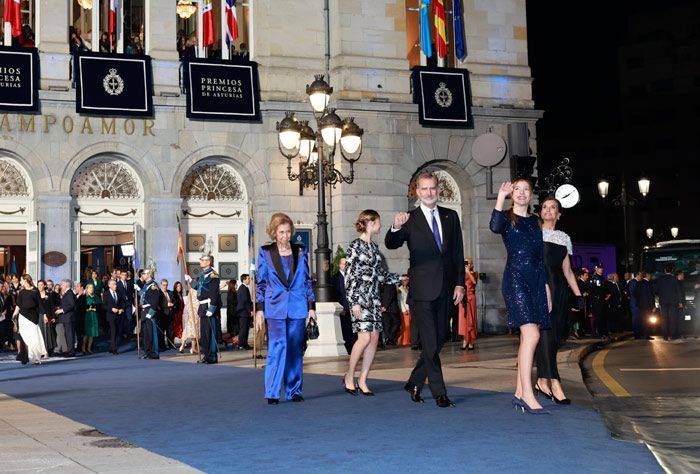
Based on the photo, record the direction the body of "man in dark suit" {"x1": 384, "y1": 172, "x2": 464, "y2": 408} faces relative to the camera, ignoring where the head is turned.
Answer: toward the camera

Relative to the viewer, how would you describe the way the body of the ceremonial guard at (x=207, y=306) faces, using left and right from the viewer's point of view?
facing the viewer and to the left of the viewer

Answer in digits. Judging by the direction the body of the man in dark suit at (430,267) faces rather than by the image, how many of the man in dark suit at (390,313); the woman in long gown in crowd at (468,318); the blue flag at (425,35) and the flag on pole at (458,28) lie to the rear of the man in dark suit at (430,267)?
4

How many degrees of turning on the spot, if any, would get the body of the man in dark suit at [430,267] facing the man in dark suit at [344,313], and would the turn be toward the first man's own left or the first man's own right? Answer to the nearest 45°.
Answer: approximately 180°

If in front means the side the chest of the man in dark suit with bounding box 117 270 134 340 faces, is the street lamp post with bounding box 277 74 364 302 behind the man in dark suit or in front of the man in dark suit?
in front

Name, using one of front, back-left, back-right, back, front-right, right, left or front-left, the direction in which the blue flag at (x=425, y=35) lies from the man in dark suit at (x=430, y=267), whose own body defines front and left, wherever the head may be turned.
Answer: back

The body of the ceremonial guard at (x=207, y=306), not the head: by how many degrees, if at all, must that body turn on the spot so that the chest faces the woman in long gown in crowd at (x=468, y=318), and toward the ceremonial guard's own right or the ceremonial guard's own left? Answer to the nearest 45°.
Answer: approximately 135° to the ceremonial guard's own left

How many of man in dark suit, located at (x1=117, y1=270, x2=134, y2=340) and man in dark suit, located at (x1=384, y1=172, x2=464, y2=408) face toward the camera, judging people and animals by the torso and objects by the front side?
2

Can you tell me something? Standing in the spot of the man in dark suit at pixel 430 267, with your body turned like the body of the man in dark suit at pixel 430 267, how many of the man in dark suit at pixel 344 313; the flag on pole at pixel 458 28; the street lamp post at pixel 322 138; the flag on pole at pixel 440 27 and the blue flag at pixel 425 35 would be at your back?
5
